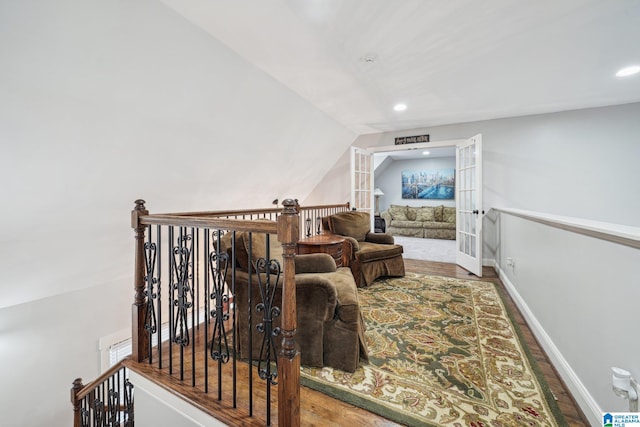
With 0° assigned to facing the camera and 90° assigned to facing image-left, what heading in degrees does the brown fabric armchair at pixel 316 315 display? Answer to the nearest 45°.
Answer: approximately 270°

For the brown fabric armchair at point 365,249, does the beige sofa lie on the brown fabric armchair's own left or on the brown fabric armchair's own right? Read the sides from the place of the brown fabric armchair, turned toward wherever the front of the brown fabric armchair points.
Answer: on the brown fabric armchair's own left

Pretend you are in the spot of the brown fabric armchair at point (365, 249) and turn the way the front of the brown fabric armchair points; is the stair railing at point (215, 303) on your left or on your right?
on your right

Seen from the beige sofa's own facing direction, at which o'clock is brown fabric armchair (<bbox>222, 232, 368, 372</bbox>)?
The brown fabric armchair is roughly at 12 o'clock from the beige sofa.

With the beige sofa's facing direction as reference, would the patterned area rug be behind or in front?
in front

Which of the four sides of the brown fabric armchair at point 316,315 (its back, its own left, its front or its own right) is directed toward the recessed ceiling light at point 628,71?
front

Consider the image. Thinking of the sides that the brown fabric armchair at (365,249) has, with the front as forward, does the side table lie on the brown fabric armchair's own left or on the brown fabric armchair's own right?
on the brown fabric armchair's own right

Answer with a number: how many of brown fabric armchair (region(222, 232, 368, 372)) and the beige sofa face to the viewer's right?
1

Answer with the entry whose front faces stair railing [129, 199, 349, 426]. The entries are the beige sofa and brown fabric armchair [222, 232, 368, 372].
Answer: the beige sofa

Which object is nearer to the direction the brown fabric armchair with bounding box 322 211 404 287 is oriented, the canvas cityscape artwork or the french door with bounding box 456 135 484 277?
the french door

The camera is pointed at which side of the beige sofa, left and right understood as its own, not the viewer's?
front
